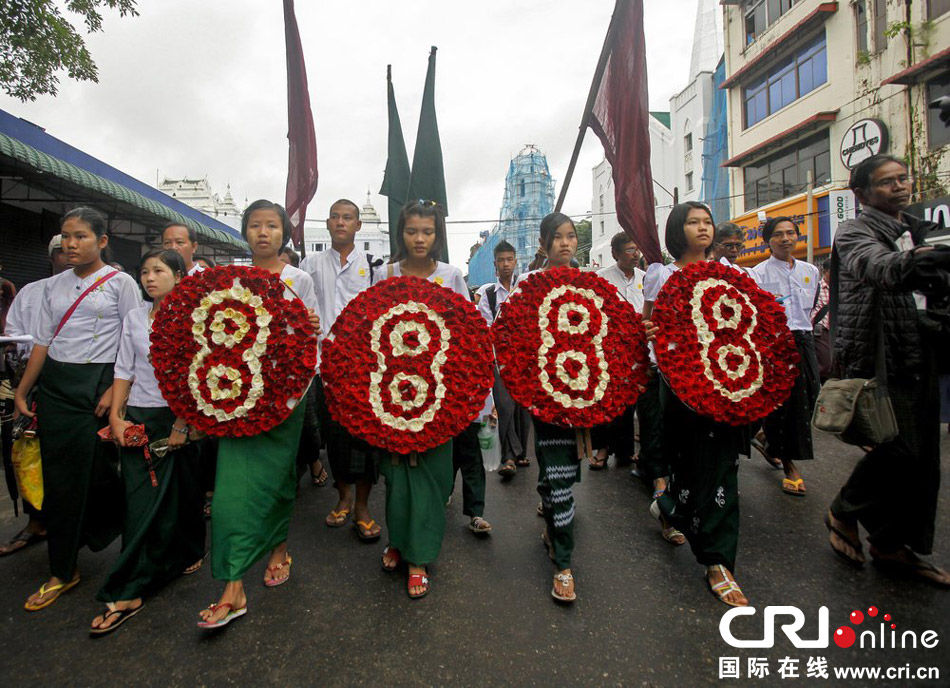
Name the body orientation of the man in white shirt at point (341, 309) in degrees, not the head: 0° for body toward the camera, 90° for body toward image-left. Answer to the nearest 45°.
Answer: approximately 0°

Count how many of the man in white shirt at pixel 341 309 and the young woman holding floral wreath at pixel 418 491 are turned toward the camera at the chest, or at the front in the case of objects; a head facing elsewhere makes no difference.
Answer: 2

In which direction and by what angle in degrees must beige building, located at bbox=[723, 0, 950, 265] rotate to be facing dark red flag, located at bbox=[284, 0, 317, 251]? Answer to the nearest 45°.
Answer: approximately 45° to its left

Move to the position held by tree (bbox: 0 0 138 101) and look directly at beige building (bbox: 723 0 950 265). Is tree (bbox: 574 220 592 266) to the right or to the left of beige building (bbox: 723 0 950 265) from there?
left

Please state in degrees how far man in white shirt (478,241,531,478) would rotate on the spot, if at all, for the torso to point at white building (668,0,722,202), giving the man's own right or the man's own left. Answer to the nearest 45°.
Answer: approximately 135° to the man's own left

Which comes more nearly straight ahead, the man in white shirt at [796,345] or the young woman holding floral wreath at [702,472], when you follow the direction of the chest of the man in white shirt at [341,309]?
the young woman holding floral wreath

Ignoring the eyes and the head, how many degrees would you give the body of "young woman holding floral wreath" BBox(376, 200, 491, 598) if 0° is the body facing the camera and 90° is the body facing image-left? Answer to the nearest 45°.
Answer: approximately 0°

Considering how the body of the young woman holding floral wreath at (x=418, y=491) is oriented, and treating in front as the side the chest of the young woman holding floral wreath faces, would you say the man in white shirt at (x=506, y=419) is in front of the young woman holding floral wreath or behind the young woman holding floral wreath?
behind
